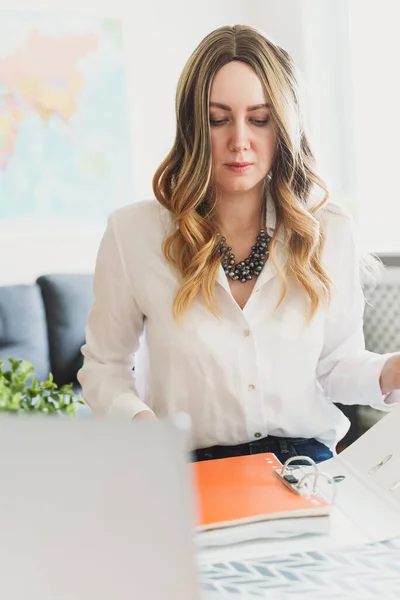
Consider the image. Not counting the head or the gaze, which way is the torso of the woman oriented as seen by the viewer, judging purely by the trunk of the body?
toward the camera

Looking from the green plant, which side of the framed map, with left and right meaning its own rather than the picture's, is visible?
front

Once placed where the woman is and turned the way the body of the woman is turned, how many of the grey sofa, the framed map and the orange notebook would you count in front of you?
1

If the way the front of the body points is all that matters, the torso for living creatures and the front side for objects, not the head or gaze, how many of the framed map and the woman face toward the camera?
2

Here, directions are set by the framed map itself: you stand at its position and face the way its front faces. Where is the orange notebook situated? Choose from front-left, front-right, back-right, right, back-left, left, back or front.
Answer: front

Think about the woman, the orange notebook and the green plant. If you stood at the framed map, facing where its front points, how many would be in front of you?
3

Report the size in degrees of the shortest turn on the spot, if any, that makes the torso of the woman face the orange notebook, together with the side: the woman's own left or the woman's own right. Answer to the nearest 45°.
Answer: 0° — they already face it

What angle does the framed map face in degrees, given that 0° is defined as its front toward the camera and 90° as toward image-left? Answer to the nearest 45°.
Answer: approximately 0°

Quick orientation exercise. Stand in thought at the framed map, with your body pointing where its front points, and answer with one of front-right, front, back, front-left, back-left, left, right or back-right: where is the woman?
front
